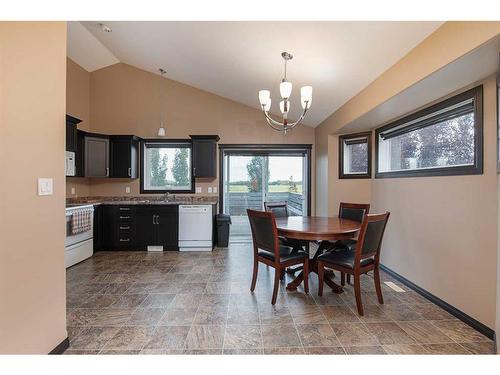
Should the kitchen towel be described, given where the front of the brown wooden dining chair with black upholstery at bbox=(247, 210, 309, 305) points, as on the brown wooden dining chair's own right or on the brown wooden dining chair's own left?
on the brown wooden dining chair's own left

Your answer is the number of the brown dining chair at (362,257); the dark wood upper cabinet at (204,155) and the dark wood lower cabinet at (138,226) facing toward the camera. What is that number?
2

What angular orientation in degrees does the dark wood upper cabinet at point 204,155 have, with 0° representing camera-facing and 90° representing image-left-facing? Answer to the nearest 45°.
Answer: approximately 0°

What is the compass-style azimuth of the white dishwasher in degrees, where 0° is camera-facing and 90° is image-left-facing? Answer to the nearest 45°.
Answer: approximately 0°

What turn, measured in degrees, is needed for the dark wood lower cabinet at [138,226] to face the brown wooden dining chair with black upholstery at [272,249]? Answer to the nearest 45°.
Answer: approximately 45° to its left

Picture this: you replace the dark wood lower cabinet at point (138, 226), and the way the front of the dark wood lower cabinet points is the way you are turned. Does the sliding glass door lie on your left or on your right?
on your left

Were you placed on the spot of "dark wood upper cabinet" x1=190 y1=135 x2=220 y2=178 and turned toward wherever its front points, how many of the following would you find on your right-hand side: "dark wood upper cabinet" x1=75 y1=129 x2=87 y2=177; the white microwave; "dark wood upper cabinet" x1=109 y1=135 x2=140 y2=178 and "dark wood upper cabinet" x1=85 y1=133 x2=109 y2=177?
4

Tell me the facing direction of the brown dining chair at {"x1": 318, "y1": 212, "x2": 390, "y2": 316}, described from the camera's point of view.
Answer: facing away from the viewer and to the left of the viewer

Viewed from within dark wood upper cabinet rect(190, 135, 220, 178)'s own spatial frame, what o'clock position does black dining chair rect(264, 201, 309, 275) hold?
The black dining chair is roughly at 11 o'clock from the dark wood upper cabinet.

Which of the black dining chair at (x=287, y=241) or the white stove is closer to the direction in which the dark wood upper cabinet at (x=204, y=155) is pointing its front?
the black dining chair

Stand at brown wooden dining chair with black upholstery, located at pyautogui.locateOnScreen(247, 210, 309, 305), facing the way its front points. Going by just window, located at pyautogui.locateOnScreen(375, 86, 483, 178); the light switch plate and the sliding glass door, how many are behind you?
1

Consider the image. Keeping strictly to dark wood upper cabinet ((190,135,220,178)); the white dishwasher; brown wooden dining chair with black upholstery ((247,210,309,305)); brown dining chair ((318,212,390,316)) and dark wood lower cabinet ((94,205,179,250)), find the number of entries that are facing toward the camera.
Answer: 3
